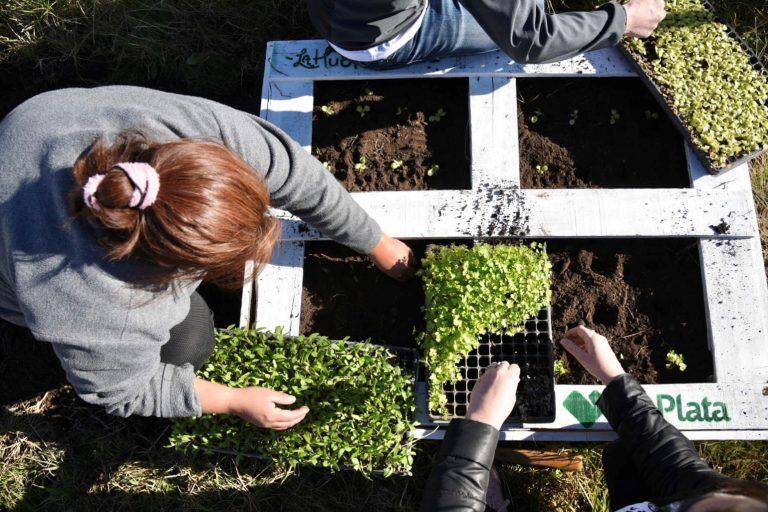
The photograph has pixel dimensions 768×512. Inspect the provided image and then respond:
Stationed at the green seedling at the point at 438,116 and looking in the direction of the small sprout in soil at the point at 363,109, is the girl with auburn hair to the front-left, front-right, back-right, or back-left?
front-left

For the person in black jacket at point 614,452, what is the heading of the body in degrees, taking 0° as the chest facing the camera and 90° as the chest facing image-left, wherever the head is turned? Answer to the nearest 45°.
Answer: approximately 180°
